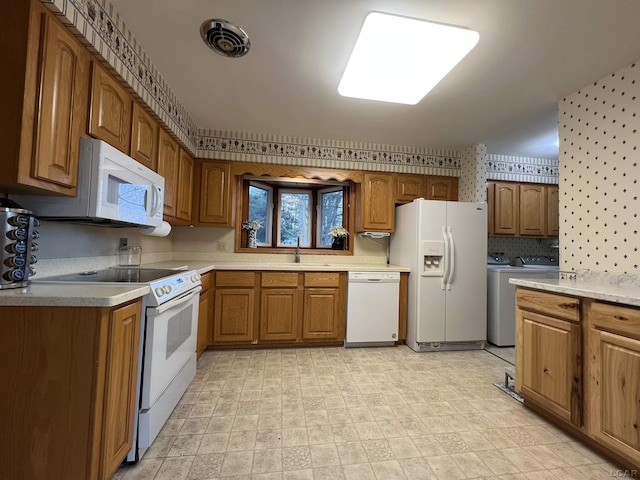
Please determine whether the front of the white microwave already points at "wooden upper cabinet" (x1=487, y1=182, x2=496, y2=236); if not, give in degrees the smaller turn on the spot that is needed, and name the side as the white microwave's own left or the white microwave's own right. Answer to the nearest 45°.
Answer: approximately 45° to the white microwave's own left

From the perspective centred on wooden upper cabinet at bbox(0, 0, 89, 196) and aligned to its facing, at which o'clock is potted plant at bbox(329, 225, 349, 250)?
The potted plant is roughly at 10 o'clock from the wooden upper cabinet.

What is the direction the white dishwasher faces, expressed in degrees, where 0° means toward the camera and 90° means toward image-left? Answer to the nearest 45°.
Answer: approximately 0°

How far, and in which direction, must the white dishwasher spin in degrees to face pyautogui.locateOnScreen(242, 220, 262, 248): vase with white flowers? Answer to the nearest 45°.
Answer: approximately 90° to its right

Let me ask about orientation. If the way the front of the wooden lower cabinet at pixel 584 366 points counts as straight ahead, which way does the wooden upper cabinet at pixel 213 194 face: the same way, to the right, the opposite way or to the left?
to the left

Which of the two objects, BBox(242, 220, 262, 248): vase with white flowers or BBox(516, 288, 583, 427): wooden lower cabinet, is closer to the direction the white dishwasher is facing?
the wooden lower cabinet

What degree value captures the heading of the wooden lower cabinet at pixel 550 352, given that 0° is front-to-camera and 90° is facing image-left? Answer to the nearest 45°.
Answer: approximately 45°

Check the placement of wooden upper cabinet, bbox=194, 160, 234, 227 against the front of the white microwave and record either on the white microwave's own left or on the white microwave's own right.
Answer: on the white microwave's own left

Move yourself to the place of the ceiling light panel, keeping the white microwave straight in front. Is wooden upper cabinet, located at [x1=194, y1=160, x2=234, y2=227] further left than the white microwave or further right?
right

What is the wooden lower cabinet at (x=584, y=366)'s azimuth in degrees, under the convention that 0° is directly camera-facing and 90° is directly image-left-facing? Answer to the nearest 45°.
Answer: approximately 45°

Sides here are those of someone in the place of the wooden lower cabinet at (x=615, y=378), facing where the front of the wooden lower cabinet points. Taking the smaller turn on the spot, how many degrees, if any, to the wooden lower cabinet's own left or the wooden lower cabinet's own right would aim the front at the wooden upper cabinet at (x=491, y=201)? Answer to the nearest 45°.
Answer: approximately 90° to the wooden lower cabinet's own right

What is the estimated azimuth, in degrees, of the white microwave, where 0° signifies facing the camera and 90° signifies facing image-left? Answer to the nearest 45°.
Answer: approximately 315°
